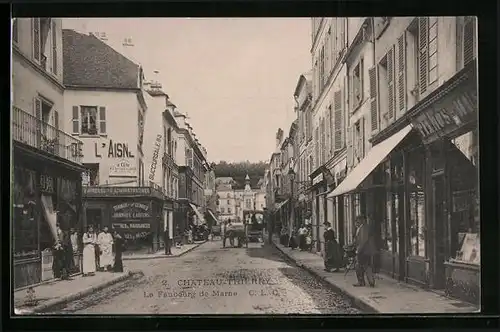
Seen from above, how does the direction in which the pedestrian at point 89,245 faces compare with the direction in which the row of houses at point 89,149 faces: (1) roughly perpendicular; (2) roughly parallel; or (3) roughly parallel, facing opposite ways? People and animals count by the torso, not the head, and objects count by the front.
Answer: roughly perpendicular

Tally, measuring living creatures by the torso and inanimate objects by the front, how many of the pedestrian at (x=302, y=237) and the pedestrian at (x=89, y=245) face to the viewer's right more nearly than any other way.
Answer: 0

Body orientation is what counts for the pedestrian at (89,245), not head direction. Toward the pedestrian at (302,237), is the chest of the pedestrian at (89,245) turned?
no

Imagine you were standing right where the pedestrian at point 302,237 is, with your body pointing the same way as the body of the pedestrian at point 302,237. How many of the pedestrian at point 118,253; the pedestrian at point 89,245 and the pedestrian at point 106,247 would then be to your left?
0

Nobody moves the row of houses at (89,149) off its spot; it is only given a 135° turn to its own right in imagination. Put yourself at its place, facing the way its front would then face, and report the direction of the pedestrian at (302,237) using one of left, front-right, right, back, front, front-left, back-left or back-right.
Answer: back-left

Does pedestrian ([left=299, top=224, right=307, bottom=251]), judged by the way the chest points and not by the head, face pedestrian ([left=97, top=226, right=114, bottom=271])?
no

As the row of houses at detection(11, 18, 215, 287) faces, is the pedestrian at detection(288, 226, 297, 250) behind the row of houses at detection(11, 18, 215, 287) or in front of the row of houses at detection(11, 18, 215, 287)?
in front

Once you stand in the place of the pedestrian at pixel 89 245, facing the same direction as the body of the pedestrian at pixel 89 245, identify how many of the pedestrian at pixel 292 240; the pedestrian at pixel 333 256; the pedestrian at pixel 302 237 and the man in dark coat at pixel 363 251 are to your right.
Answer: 0

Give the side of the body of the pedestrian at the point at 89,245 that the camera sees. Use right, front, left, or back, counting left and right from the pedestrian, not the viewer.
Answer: front

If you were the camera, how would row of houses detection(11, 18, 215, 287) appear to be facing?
facing to the right of the viewer

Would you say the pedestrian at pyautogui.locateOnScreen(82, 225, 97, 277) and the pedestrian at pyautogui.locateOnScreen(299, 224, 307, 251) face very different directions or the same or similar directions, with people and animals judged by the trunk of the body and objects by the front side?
same or similar directions

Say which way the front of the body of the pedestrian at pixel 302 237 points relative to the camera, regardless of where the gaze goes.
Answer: toward the camera

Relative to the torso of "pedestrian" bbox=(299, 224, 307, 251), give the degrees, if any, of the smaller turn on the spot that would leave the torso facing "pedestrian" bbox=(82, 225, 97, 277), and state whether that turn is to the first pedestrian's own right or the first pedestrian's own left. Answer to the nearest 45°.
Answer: approximately 90° to the first pedestrian's own right

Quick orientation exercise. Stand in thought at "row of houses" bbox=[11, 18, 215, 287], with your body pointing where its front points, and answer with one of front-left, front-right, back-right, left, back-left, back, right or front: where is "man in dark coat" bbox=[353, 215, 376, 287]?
front
